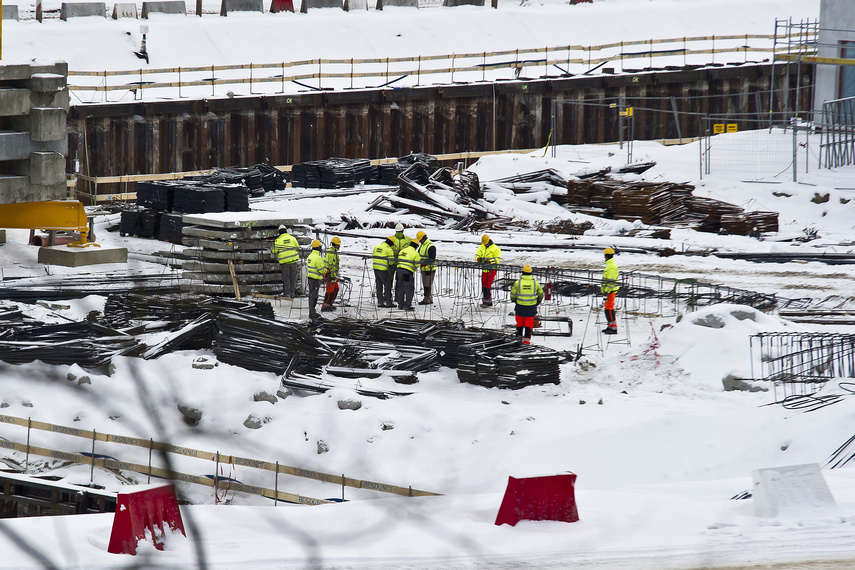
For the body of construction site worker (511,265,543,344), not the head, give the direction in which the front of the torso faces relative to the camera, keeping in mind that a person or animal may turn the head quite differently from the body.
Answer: away from the camera

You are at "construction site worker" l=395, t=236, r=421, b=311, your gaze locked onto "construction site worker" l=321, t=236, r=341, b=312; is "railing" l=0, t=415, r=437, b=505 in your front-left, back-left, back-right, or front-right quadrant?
front-left

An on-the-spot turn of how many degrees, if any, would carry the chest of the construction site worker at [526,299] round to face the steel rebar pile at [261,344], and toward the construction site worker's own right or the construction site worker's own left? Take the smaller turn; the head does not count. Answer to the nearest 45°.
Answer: approximately 90° to the construction site worker's own left

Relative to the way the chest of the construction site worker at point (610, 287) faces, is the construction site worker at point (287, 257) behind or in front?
in front

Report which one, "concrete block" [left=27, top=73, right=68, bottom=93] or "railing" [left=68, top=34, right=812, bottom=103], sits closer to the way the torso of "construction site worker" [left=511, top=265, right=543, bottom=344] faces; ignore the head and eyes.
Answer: the railing

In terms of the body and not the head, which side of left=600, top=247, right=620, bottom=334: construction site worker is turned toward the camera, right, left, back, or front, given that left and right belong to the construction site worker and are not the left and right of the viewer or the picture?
left

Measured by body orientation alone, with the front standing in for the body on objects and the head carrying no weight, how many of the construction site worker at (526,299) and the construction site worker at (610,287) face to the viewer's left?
1

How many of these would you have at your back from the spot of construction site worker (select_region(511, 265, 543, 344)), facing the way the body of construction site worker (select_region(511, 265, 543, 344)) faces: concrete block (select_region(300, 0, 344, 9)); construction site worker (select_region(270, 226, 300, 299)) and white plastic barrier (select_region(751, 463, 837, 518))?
1

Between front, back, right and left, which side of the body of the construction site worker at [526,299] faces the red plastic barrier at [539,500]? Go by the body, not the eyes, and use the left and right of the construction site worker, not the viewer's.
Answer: back
